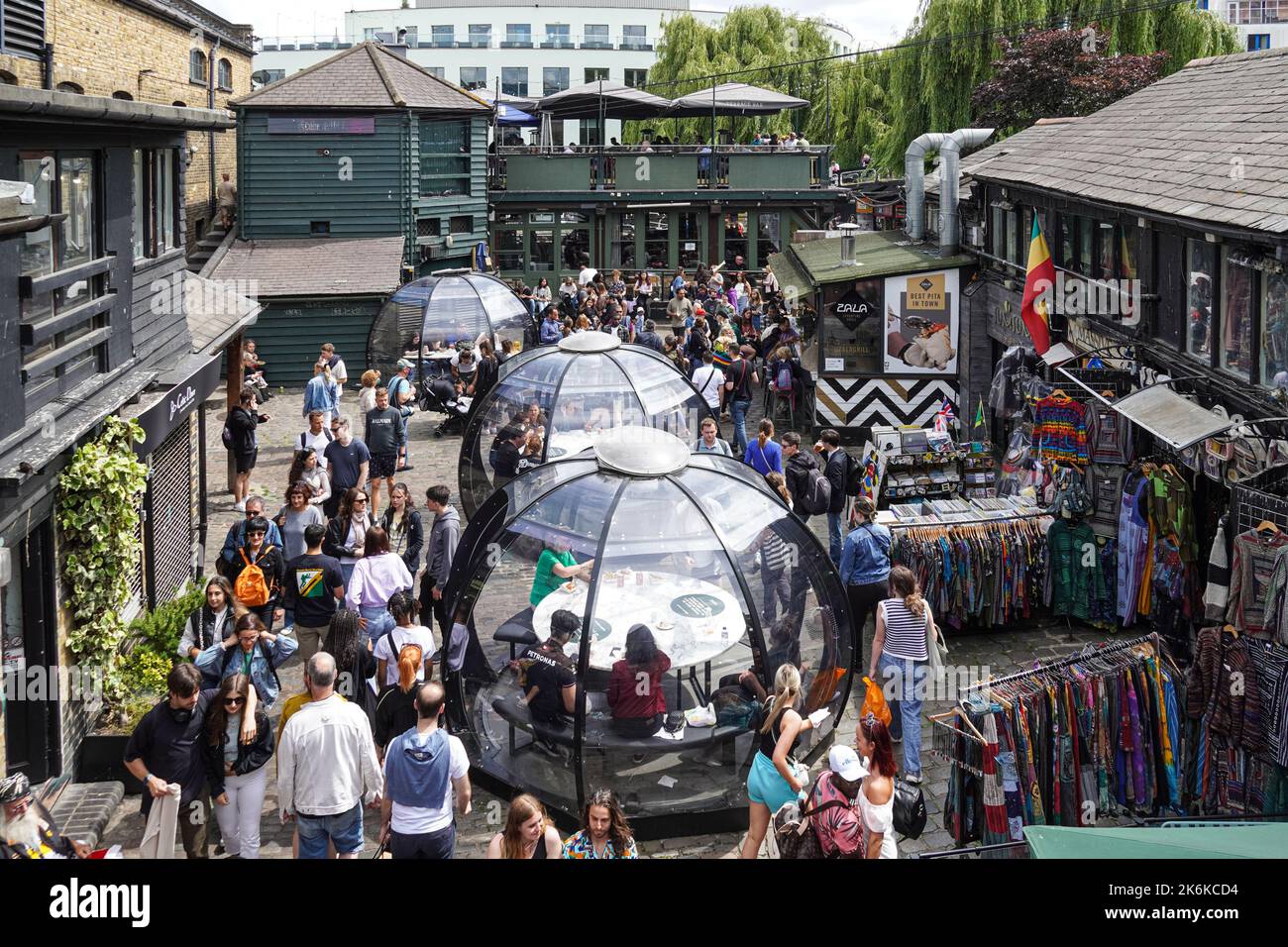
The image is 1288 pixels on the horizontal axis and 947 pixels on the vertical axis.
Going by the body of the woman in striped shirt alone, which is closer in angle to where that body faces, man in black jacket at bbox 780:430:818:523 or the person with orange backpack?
the man in black jacket

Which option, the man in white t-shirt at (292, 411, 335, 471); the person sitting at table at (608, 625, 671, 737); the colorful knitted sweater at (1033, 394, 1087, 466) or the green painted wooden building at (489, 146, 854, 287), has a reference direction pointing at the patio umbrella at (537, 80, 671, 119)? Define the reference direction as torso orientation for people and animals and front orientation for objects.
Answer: the person sitting at table

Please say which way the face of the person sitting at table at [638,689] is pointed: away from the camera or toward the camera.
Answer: away from the camera

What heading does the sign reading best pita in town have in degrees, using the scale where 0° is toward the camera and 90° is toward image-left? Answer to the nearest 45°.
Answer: approximately 0°
